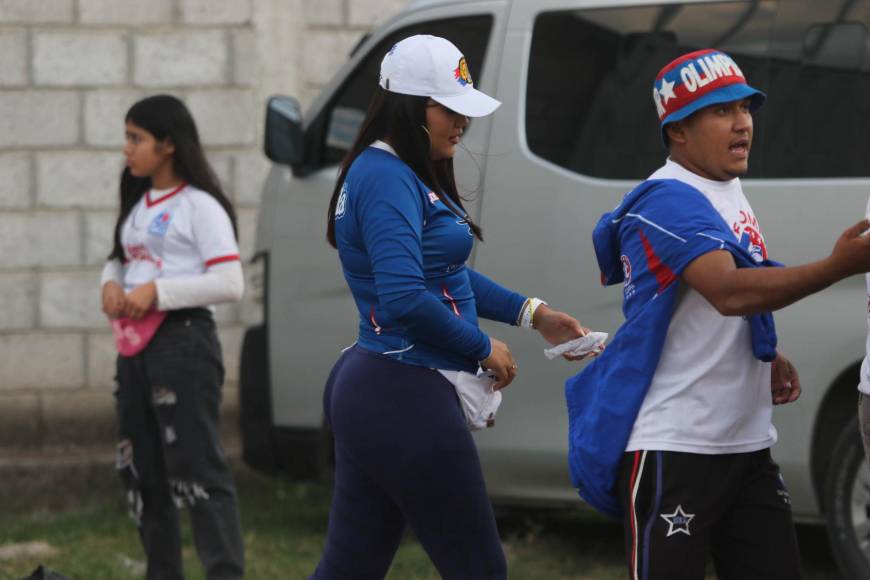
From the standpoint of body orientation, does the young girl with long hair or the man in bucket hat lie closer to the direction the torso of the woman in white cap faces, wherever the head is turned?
the man in bucket hat

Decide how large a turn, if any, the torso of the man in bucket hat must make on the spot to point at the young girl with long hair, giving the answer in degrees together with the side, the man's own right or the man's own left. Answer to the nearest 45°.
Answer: approximately 180°

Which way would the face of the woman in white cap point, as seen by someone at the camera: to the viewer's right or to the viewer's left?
to the viewer's right

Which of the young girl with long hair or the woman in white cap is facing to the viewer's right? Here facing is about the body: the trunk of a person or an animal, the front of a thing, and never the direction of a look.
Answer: the woman in white cap

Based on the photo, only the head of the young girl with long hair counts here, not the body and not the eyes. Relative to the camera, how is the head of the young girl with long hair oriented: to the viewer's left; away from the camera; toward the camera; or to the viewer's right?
to the viewer's left

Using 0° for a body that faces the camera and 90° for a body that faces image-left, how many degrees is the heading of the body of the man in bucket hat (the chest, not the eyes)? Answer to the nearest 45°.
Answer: approximately 315°

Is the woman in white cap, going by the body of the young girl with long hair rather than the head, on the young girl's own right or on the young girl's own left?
on the young girl's own left

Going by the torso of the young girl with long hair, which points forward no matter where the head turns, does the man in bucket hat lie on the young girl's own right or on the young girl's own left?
on the young girl's own left

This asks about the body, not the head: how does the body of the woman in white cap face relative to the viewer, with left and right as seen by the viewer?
facing to the right of the viewer

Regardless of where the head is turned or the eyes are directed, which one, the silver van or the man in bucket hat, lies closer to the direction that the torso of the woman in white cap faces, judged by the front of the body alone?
the man in bucket hat

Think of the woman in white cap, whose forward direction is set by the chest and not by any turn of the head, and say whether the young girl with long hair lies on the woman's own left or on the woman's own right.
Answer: on the woman's own left
